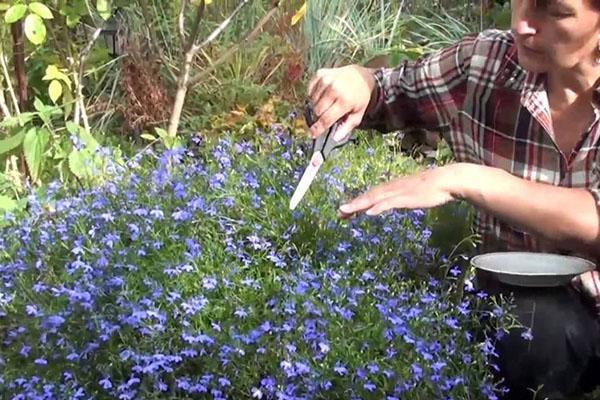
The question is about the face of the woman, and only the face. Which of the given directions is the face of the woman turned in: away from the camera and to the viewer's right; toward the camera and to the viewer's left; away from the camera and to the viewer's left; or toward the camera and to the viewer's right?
toward the camera and to the viewer's left

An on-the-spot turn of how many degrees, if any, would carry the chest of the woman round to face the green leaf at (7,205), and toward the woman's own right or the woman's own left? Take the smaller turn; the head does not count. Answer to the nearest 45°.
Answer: approximately 45° to the woman's own right

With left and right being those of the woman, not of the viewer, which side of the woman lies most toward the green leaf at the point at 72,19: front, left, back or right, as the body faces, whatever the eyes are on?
right

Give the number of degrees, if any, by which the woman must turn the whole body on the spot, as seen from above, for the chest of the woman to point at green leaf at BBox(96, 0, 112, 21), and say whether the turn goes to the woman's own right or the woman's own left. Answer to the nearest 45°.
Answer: approximately 90° to the woman's own right

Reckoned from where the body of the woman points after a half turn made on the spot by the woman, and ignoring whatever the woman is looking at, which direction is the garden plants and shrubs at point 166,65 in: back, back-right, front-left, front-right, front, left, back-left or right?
left

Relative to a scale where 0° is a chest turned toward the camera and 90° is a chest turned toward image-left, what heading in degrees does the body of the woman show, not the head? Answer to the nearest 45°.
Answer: approximately 45°
